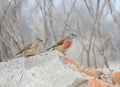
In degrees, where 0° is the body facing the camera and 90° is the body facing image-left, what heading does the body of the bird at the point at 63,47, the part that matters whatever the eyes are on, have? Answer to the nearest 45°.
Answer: approximately 270°

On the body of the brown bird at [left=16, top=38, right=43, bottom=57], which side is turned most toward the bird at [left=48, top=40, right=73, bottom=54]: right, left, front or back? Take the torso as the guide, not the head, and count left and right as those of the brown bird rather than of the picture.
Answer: front

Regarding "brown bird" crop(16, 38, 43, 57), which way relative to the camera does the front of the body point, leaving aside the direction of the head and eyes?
to the viewer's right

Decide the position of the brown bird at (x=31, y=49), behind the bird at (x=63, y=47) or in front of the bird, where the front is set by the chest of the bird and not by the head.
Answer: behind

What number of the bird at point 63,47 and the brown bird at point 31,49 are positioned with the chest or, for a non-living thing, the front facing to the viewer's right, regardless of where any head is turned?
2
